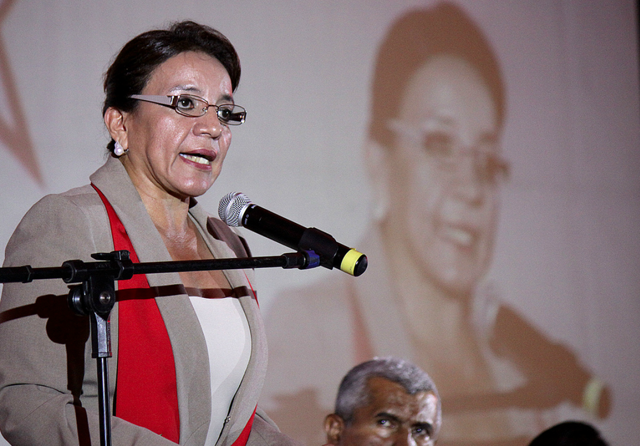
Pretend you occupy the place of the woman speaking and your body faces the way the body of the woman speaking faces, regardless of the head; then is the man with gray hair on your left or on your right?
on your left

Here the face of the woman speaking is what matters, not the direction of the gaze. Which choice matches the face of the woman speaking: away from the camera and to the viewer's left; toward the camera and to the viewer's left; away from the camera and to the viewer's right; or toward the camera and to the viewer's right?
toward the camera and to the viewer's right

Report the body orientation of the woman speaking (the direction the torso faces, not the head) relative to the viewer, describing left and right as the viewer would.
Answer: facing the viewer and to the right of the viewer
